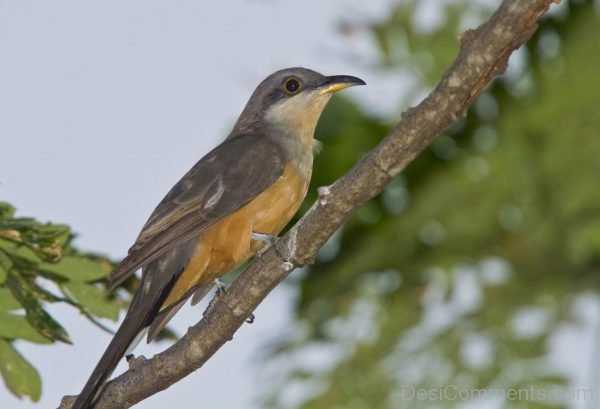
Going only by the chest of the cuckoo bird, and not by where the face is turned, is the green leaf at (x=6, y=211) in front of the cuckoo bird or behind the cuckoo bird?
behind

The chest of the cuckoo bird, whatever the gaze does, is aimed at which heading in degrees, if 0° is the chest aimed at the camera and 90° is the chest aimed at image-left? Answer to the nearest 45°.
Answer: approximately 270°
